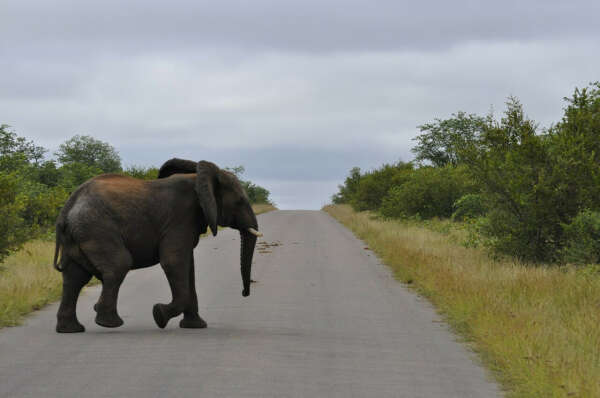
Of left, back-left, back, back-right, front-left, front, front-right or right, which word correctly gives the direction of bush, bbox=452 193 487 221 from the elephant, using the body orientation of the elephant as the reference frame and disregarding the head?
front-left

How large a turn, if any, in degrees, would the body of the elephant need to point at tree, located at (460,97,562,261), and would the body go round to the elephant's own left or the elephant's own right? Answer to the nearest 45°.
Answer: approximately 45° to the elephant's own left

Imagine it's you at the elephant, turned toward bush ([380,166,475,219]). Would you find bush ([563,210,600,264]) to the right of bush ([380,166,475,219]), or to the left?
right

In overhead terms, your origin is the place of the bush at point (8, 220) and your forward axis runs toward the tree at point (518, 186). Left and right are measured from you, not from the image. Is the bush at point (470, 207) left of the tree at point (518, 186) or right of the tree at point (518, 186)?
left

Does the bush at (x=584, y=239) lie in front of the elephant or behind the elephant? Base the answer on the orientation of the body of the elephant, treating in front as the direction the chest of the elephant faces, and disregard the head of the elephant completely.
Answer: in front

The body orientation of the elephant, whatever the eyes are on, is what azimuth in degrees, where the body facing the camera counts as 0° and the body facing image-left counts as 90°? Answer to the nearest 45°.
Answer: approximately 270°

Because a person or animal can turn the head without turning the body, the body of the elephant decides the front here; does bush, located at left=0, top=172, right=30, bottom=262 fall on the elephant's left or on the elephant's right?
on the elephant's left
